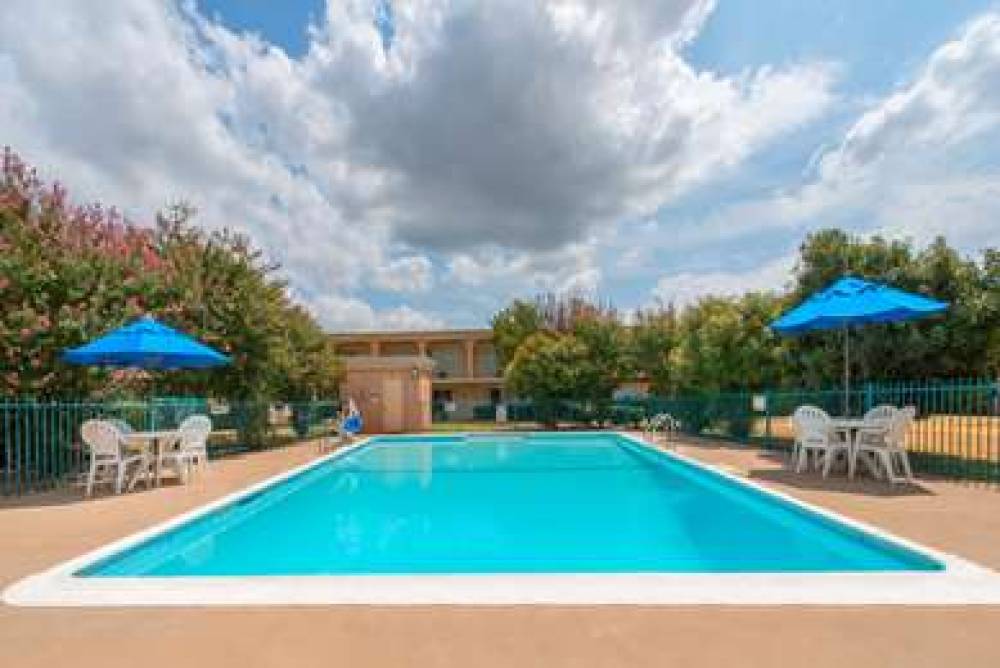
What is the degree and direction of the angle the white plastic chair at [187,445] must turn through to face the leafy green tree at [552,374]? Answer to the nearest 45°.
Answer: approximately 180°

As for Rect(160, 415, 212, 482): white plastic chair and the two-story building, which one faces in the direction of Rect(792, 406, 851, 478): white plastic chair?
the two-story building

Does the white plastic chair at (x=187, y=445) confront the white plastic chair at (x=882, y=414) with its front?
no

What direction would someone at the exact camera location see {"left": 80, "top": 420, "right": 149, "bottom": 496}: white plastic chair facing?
facing away from the viewer and to the right of the viewer

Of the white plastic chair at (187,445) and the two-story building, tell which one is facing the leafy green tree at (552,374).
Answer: the two-story building

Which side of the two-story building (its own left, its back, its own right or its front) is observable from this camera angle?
front

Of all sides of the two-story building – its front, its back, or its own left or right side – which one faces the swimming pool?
front

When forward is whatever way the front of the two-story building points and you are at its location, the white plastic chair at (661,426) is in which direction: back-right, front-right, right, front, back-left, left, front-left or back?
front

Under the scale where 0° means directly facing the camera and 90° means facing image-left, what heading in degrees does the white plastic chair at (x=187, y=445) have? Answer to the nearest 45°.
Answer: approximately 45°

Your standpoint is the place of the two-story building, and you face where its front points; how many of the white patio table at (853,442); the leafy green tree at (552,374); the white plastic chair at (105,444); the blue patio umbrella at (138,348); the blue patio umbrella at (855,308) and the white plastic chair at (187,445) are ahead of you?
6

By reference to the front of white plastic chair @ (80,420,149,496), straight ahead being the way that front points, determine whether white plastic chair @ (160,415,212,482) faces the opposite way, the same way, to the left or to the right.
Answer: the opposite way

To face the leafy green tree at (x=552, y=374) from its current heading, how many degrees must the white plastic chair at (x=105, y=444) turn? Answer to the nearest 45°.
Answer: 0° — it already faces it

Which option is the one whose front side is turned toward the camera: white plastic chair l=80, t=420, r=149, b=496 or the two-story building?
the two-story building

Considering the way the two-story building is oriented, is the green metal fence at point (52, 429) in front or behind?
in front

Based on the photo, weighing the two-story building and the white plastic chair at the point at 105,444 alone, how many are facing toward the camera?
1
